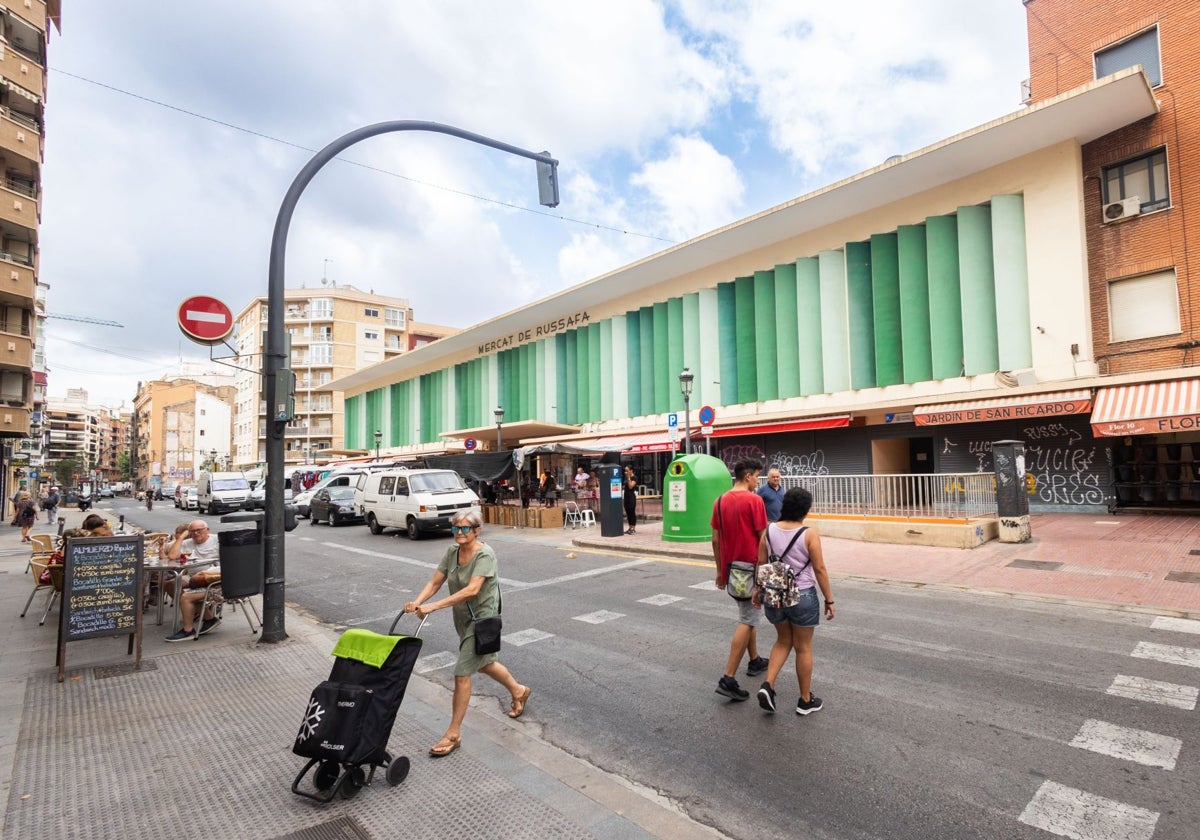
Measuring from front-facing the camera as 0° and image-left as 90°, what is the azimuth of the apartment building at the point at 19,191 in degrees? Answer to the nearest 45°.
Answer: approximately 315°

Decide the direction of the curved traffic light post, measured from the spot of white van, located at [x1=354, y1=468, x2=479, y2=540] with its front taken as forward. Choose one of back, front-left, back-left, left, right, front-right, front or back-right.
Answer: front-right

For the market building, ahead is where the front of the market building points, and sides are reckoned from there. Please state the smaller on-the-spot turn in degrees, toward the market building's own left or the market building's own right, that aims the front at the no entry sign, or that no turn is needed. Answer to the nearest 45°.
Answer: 0° — it already faces it

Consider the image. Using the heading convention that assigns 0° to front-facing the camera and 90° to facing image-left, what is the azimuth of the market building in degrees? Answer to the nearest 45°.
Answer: approximately 45°

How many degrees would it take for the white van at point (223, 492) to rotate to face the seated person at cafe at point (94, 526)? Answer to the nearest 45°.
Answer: approximately 45° to its right

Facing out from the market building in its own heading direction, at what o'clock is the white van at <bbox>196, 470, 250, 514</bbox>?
The white van is roughly at 2 o'clock from the market building.

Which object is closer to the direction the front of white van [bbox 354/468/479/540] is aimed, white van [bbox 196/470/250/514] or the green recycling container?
the green recycling container

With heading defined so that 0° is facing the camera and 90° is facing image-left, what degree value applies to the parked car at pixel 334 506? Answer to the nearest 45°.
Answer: approximately 315°
